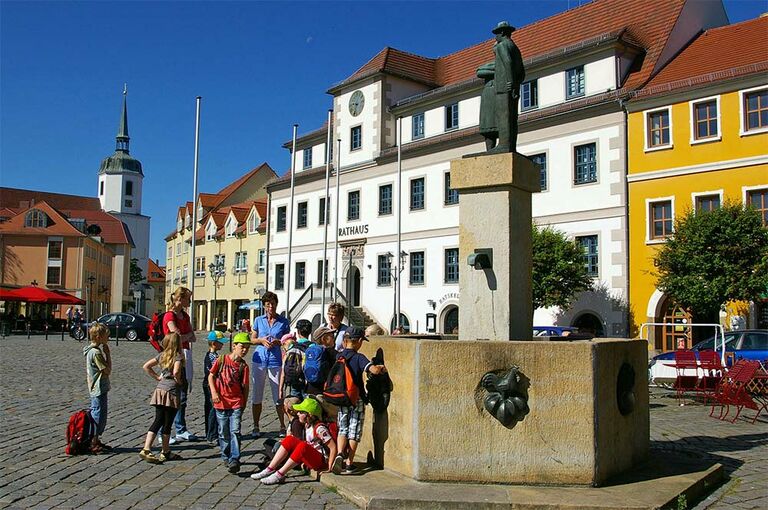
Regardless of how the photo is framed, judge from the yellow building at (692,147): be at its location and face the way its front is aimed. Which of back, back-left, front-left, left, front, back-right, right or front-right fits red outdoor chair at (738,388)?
front-left

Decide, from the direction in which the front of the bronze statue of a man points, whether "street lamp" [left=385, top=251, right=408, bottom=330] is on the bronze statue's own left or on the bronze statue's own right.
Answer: on the bronze statue's own right

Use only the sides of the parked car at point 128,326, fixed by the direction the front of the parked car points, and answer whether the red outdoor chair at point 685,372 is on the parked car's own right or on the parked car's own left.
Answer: on the parked car's own left

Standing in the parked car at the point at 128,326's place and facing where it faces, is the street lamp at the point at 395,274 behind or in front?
behind

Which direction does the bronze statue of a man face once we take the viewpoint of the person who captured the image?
facing to the left of the viewer

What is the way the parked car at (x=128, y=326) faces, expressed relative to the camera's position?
facing to the left of the viewer
